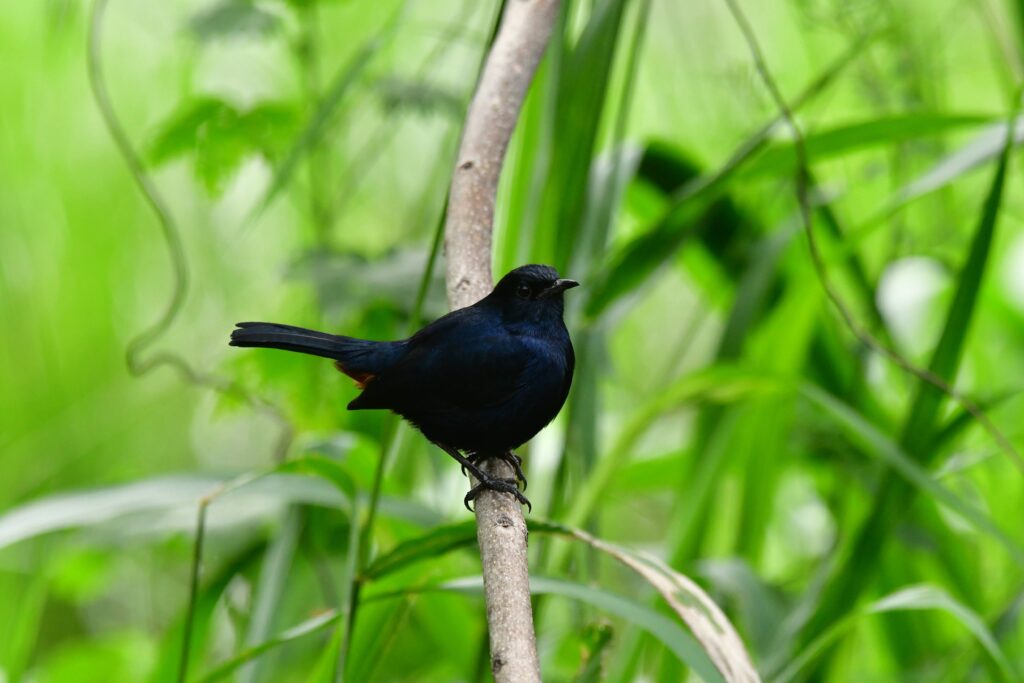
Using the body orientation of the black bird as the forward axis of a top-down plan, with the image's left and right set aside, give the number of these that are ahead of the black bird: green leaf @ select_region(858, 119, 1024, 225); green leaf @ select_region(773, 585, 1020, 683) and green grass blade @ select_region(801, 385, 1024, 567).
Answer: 3

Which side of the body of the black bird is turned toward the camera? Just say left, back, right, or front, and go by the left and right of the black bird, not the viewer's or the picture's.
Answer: right

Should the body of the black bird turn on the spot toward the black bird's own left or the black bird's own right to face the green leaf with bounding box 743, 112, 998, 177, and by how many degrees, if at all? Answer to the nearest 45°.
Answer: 0° — it already faces it

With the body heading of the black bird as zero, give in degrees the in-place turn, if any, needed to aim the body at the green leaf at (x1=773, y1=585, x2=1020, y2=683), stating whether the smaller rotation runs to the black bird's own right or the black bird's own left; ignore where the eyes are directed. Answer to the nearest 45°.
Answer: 0° — it already faces it
